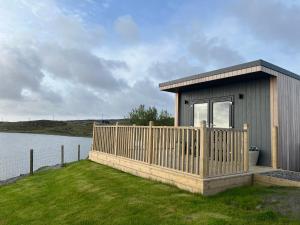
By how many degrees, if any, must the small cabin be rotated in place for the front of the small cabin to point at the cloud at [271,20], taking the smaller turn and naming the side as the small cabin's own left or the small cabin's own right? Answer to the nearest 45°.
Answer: approximately 135° to the small cabin's own right

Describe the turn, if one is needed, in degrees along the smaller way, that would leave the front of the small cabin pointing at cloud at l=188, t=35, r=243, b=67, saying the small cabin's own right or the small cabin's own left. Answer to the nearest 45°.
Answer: approximately 135° to the small cabin's own right

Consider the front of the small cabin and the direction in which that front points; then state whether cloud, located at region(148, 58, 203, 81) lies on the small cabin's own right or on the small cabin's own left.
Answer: on the small cabin's own right

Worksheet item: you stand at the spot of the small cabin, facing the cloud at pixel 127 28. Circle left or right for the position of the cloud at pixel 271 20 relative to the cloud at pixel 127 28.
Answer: right

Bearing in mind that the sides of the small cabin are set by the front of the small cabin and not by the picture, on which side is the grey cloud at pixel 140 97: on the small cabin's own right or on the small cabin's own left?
on the small cabin's own right

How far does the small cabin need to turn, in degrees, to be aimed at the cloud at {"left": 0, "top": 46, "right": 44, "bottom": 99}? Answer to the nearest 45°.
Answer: approximately 90° to its right

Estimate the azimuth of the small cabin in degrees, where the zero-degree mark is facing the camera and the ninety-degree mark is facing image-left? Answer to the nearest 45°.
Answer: approximately 45°

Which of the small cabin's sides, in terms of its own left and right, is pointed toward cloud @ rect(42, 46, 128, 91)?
right
